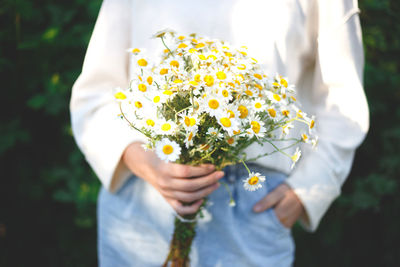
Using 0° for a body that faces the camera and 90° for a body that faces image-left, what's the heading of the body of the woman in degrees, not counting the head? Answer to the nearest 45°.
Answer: approximately 0°
